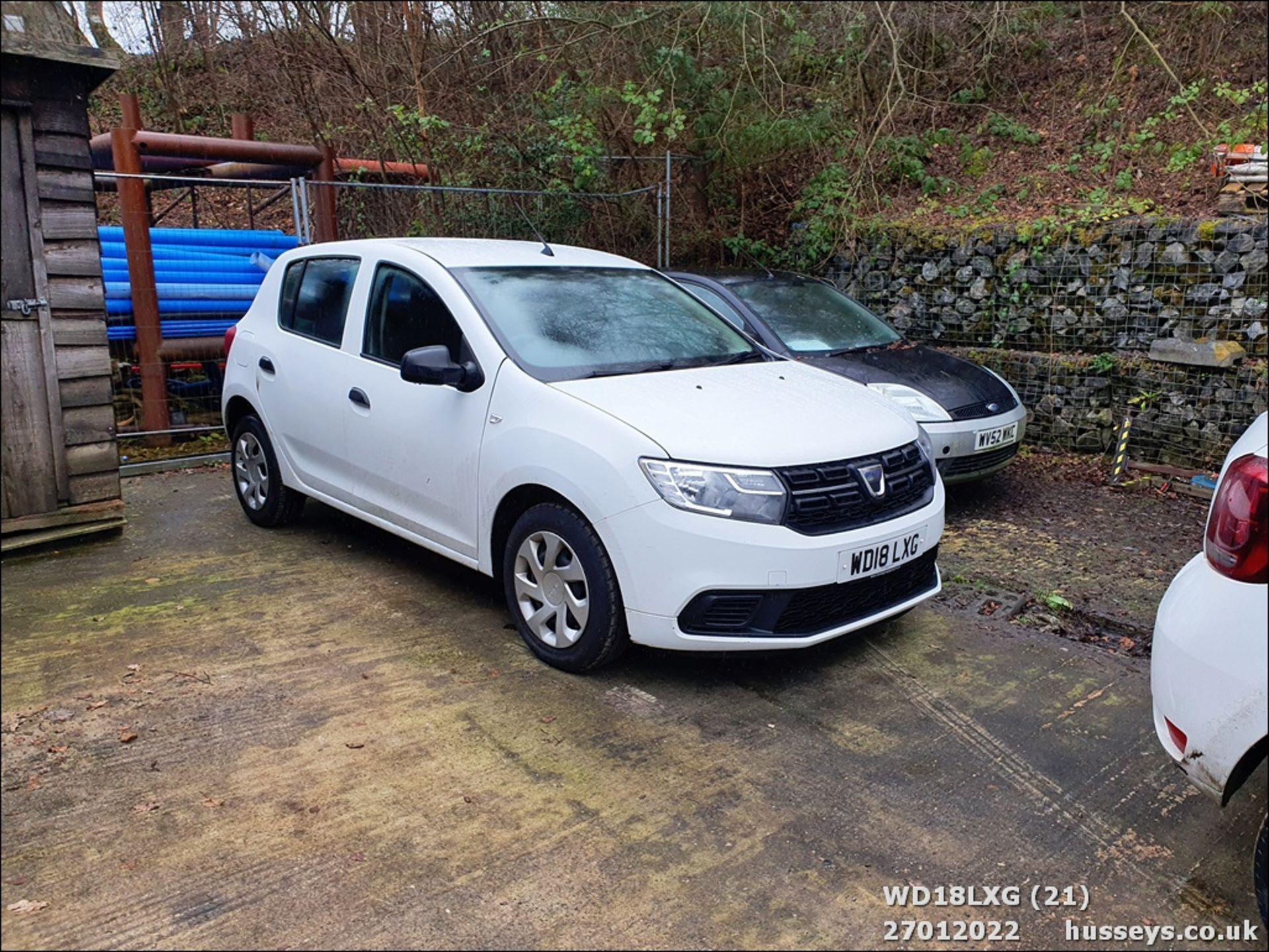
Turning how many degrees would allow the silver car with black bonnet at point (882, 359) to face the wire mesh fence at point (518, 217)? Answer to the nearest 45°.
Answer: approximately 180°

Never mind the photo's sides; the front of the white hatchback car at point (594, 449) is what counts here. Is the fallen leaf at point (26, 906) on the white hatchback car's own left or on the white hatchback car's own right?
on the white hatchback car's own right

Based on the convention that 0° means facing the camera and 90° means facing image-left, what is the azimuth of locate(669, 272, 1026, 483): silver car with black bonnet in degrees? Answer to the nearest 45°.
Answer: approximately 315°

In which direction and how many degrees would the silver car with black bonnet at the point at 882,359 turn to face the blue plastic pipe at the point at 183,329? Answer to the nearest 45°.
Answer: approximately 135° to its right

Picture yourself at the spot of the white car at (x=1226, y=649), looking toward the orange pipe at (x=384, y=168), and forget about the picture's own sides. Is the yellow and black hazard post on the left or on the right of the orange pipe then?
right

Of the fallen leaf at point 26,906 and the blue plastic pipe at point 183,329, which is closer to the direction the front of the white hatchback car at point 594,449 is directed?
the fallen leaf

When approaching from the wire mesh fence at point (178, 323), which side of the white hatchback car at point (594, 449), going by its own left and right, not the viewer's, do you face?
back

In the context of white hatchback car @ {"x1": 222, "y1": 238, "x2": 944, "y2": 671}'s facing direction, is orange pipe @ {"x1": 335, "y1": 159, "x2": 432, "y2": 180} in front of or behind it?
behind

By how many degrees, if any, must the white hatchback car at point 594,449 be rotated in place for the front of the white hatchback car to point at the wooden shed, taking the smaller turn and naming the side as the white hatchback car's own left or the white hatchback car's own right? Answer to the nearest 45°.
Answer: approximately 180°
